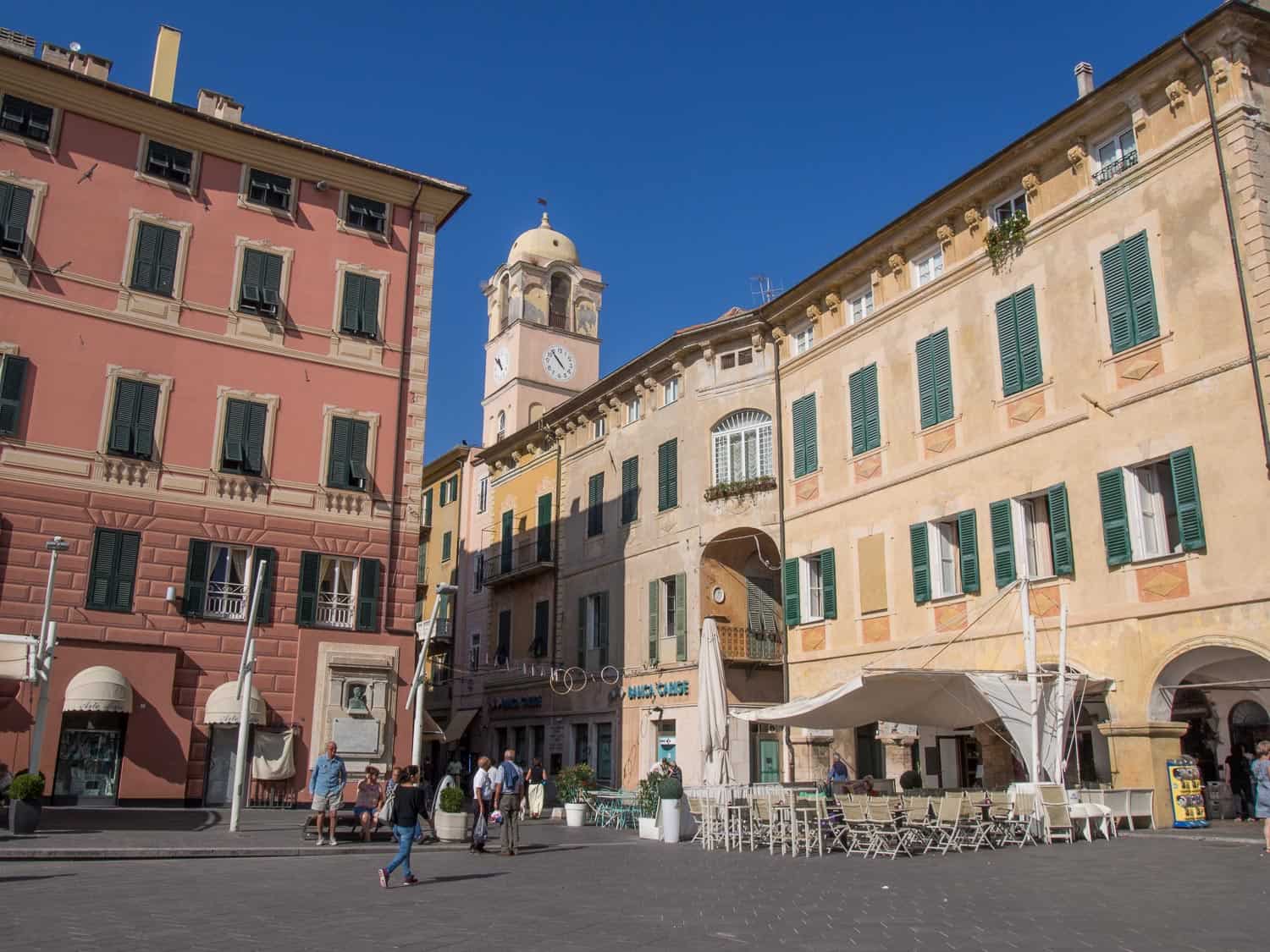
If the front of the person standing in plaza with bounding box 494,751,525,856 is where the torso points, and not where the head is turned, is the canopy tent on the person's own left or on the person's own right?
on the person's own right

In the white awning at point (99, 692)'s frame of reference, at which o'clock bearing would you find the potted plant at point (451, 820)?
The potted plant is roughly at 10 o'clock from the white awning.

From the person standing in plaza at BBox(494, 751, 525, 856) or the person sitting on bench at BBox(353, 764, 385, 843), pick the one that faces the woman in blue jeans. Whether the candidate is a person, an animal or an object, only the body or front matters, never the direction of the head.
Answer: the person sitting on bench at BBox(353, 764, 385, 843)

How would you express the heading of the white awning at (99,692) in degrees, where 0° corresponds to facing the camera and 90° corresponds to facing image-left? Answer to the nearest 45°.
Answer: approximately 0°

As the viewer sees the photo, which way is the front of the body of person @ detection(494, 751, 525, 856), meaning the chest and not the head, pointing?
away from the camera

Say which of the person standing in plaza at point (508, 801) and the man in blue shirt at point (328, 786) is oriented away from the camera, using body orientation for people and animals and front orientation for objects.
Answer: the person standing in plaza

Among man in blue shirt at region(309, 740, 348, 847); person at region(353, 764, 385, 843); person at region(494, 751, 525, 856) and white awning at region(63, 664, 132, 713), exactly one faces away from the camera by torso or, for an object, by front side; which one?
person at region(494, 751, 525, 856)

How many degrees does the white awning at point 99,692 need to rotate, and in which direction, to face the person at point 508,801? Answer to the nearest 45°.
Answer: approximately 45° to its left

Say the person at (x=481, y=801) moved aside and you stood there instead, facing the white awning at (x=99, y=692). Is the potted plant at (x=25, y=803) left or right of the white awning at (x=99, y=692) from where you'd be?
left

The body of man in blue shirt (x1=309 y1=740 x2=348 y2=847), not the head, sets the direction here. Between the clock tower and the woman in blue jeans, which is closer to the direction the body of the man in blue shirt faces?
the woman in blue jeans

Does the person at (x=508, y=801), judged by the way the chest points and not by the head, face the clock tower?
yes

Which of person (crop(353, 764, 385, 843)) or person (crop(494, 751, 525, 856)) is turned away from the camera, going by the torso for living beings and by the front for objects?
person (crop(494, 751, 525, 856))

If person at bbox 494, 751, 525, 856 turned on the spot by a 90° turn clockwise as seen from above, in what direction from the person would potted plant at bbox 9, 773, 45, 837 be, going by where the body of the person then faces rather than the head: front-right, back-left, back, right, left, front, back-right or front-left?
back
